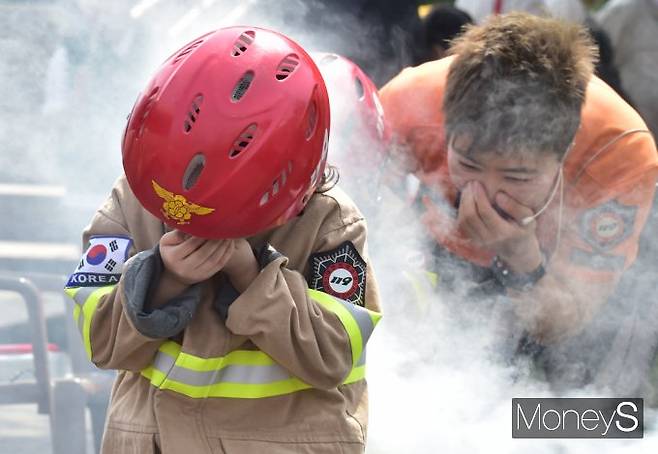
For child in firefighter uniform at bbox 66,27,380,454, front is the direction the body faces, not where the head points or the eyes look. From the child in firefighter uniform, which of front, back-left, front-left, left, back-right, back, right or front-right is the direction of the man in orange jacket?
back-left

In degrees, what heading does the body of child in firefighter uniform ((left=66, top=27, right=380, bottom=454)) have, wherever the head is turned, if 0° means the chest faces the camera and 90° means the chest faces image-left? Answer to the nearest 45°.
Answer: approximately 0°
